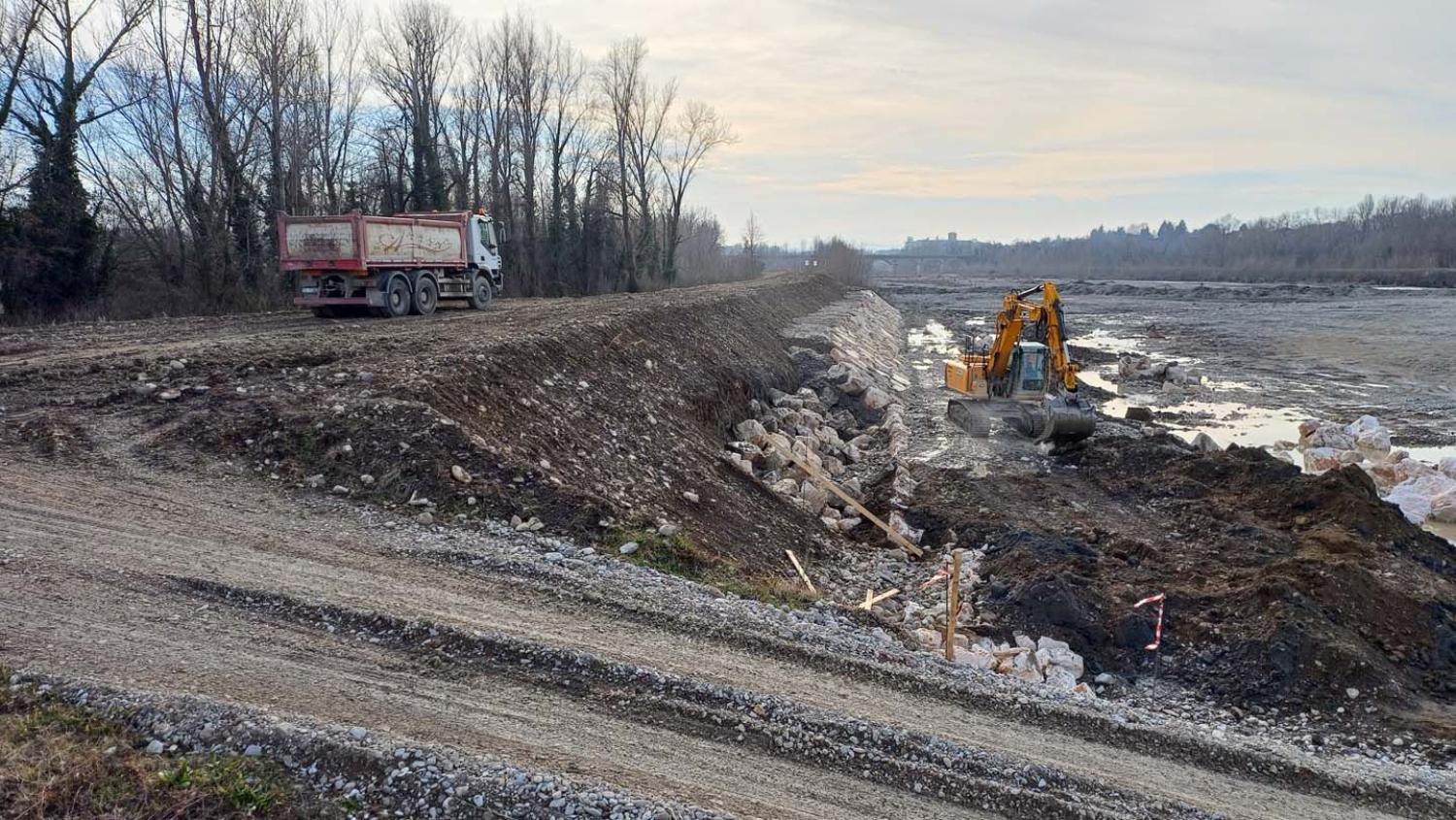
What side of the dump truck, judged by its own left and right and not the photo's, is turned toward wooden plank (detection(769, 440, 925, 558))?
right

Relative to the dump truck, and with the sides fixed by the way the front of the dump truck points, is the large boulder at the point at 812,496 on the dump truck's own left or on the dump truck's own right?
on the dump truck's own right

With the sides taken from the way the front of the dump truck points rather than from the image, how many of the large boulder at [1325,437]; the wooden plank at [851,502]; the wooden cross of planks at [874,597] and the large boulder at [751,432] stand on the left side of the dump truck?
0

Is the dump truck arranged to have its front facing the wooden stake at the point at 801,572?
no

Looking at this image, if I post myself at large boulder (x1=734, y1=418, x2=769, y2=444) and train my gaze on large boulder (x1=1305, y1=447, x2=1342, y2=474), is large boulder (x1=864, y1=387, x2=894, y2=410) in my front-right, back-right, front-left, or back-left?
front-left

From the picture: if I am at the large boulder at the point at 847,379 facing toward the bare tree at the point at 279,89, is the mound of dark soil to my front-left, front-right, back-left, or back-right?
back-left

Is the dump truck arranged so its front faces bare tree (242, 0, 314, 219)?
no

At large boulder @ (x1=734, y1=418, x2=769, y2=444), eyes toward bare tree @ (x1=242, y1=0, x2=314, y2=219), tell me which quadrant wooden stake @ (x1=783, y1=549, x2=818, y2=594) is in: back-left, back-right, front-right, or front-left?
back-left

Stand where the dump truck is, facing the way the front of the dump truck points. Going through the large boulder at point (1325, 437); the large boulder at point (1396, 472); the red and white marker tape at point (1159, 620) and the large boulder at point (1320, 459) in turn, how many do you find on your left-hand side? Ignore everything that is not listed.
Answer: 0

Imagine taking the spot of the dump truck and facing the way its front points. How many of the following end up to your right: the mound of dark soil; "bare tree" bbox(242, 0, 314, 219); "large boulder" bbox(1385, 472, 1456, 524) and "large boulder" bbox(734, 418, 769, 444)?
3

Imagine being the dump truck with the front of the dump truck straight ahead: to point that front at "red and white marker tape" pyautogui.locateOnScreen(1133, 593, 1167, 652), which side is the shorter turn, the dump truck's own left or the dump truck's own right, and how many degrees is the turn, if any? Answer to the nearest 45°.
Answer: approximately 90° to the dump truck's own right

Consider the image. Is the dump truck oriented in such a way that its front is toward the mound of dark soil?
no

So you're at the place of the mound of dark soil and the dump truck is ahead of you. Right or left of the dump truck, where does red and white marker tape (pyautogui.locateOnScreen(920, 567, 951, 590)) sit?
left

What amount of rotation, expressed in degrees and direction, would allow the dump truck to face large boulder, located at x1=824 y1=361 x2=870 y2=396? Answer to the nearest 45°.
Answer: approximately 45° to its right

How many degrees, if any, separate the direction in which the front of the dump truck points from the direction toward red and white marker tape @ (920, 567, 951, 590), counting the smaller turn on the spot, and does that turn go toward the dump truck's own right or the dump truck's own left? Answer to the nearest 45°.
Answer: approximately 90° to the dump truck's own right

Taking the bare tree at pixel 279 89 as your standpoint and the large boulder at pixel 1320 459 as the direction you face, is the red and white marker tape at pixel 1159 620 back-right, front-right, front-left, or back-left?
front-right

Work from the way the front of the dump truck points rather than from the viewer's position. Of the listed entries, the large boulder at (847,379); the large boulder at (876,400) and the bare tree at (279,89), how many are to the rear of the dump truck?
0

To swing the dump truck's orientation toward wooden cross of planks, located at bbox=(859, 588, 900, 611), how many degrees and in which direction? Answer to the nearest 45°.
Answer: approximately 135° to its right

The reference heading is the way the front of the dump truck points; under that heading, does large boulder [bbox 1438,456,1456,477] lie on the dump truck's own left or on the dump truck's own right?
on the dump truck's own right

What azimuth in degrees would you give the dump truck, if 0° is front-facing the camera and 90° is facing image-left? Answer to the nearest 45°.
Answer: approximately 225°

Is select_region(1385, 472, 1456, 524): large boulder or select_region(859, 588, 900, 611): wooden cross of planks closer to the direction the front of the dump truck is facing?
the large boulder
